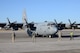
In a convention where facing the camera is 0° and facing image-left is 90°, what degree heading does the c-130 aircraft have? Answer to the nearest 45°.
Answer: approximately 315°
